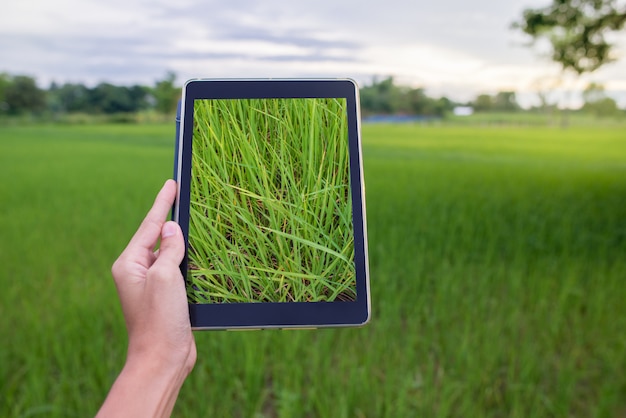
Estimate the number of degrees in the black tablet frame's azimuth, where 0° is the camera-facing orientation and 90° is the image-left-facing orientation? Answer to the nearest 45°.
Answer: approximately 0°

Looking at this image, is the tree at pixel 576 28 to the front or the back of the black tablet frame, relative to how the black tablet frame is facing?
to the back
